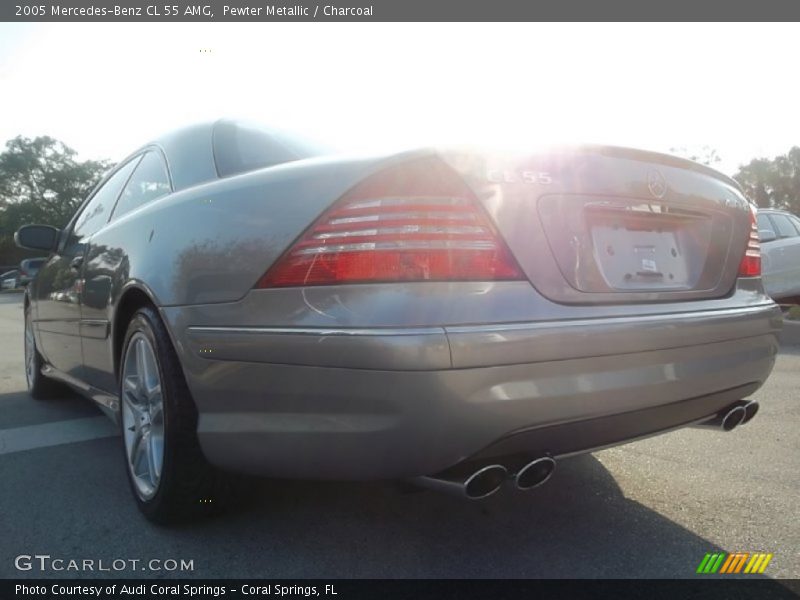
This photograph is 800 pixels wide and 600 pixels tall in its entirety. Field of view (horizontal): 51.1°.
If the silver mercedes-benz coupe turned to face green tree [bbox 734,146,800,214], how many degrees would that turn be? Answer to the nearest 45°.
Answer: approximately 90° to its right

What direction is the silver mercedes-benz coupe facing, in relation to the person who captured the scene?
facing away from the viewer and to the left of the viewer
